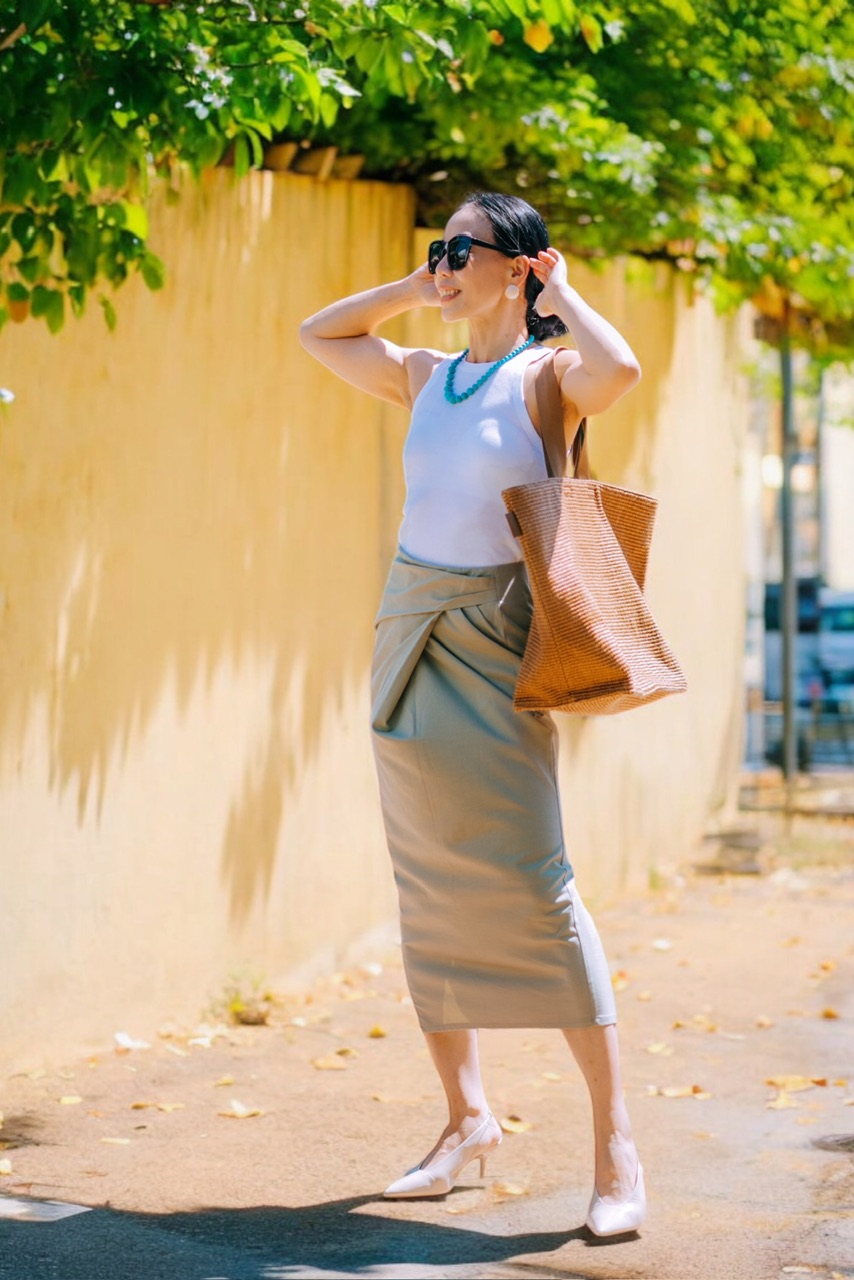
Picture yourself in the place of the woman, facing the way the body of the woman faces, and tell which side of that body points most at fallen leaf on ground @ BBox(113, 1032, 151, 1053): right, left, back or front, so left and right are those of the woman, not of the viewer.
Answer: right

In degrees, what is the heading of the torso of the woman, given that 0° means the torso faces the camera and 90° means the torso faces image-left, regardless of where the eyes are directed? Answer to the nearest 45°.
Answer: approximately 45°

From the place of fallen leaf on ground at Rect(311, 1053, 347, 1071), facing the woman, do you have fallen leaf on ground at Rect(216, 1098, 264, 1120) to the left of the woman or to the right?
right

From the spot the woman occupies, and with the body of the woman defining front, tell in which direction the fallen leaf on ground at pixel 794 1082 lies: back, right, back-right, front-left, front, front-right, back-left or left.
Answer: back

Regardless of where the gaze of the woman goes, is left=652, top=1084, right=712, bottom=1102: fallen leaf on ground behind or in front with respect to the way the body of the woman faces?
behind

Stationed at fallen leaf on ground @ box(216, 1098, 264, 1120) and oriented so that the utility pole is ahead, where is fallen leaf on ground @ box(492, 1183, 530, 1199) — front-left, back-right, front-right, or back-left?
back-right

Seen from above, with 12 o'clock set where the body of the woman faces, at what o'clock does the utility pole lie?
The utility pole is roughly at 5 o'clock from the woman.

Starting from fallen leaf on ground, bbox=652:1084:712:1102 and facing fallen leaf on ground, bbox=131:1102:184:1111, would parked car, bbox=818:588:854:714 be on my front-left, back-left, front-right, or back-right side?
back-right

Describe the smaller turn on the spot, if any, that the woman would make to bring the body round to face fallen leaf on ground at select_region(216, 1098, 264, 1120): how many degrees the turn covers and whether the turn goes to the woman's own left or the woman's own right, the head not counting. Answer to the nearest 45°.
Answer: approximately 90° to the woman's own right

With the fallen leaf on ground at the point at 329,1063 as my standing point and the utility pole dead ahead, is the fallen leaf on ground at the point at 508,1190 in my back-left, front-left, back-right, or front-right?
back-right

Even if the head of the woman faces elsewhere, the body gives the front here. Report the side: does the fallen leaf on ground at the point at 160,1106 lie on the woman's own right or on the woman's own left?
on the woman's own right

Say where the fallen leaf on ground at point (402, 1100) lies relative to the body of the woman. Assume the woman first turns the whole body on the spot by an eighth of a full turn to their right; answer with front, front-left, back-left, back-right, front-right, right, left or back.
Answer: right

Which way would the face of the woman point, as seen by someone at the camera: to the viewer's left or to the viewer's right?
to the viewer's left
